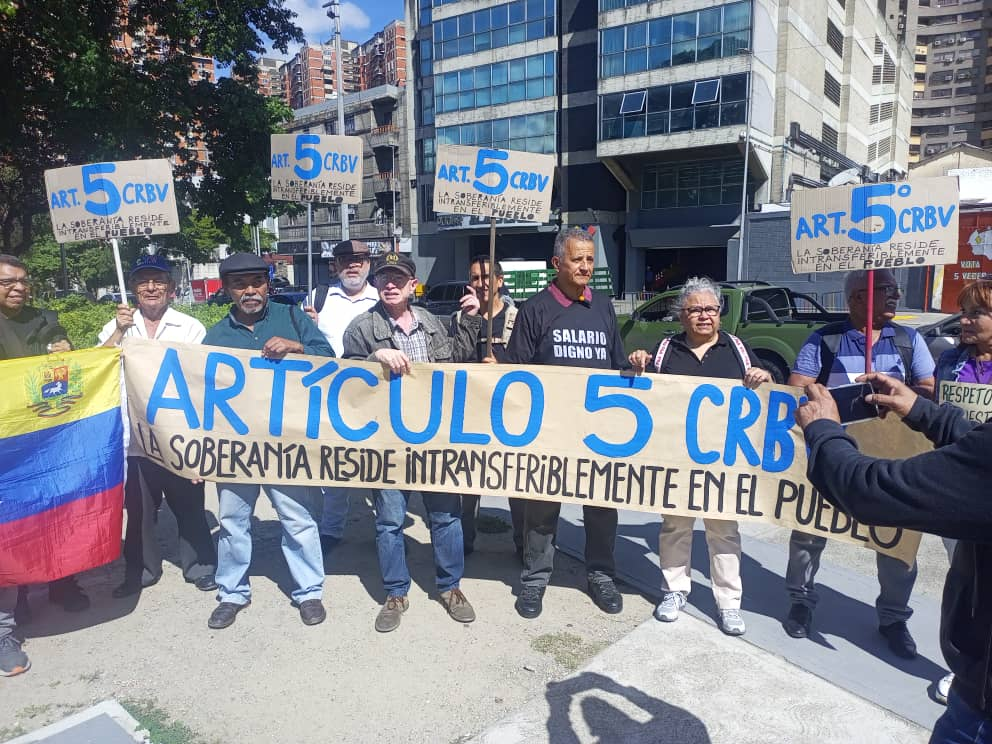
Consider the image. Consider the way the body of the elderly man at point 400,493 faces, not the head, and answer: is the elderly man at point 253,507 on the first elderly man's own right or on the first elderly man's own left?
on the first elderly man's own right

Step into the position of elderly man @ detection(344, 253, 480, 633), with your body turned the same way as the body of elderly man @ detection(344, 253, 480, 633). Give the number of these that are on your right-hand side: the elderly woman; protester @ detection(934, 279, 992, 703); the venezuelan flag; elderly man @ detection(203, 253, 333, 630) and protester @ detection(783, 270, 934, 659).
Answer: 2

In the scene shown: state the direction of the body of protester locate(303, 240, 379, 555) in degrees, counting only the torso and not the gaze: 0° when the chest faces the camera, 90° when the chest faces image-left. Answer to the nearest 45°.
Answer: approximately 0°

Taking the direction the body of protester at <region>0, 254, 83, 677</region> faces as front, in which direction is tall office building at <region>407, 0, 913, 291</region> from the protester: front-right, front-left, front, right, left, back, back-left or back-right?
back-left

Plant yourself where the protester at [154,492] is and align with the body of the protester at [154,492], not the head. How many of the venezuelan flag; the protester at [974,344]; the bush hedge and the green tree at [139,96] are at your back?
2
